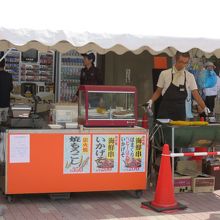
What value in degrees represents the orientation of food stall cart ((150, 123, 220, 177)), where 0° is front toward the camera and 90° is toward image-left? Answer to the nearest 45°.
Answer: approximately 0°

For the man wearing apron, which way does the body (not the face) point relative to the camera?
toward the camera

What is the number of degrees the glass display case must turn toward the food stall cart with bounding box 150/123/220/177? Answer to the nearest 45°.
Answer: approximately 90° to its left

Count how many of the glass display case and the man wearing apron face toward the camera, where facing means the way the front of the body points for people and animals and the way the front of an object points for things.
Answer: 2

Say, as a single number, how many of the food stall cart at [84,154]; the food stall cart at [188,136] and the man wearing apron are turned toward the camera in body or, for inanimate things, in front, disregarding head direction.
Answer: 3

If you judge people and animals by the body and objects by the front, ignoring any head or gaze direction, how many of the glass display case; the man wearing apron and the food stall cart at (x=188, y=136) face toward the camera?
3

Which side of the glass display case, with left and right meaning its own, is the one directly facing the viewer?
front

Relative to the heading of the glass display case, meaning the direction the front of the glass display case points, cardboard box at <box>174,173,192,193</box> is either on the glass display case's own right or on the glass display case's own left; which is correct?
on the glass display case's own left

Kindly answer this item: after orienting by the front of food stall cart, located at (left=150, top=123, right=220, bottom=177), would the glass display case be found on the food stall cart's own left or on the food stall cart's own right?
on the food stall cart's own right

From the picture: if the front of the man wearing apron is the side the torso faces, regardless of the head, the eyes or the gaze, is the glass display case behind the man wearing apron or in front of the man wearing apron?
in front

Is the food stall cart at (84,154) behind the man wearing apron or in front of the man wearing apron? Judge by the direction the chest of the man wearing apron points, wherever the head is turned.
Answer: in front

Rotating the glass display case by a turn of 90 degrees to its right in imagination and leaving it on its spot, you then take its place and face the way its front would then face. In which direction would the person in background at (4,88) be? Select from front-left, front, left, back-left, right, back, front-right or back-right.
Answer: front-right
